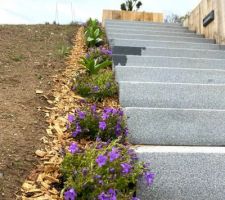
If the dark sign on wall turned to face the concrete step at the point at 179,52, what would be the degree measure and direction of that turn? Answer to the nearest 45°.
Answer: approximately 45° to its left

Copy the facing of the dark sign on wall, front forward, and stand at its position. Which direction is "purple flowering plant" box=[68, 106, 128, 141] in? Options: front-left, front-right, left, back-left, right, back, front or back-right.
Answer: front-left

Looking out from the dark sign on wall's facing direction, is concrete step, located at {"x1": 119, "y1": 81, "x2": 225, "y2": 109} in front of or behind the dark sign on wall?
in front

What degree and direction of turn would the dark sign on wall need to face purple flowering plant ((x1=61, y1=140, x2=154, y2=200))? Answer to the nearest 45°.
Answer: approximately 45° to its left

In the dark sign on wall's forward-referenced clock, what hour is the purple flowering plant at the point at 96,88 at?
The purple flowering plant is roughly at 11 o'clock from the dark sign on wall.

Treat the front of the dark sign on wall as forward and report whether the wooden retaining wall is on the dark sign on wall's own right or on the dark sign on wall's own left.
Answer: on the dark sign on wall's own right

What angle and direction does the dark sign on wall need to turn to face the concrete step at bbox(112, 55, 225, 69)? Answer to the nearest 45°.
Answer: approximately 45° to its left

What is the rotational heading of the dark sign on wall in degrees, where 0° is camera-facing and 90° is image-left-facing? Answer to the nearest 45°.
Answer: approximately 45°

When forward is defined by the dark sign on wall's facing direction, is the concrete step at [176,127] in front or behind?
in front
